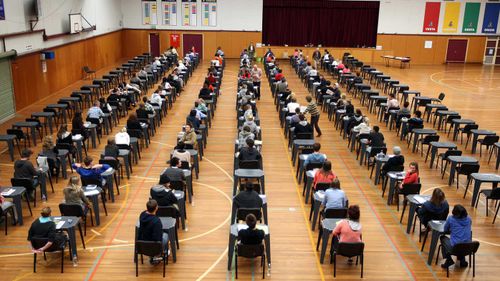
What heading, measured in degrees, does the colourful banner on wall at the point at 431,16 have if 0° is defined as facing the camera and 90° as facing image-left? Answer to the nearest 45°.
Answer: approximately 0°

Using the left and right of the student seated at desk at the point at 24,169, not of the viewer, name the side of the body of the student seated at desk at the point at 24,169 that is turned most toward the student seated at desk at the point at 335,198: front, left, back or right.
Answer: right

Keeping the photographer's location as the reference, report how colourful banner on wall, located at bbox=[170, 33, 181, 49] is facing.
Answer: facing the viewer

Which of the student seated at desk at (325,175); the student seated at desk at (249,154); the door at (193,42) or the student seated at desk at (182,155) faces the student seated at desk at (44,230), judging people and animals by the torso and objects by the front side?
the door

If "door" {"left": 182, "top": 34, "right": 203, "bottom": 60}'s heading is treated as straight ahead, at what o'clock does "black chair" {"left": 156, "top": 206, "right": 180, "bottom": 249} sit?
The black chair is roughly at 12 o'clock from the door.

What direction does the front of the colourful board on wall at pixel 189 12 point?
toward the camera

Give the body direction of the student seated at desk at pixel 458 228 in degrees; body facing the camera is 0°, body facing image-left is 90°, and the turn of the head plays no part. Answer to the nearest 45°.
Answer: approximately 135°

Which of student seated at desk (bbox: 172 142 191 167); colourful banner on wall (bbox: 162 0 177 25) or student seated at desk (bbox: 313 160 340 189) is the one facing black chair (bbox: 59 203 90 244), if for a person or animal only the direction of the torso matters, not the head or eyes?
the colourful banner on wall

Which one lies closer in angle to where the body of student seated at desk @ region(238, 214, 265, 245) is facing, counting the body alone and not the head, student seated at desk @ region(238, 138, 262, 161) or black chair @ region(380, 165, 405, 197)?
the student seated at desk

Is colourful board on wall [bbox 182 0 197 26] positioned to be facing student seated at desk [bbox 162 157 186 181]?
yes

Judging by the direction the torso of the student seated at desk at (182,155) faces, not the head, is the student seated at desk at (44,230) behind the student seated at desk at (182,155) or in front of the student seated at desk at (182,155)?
behind

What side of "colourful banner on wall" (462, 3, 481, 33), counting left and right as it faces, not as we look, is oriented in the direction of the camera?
front

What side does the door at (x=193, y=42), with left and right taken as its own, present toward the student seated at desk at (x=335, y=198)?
front

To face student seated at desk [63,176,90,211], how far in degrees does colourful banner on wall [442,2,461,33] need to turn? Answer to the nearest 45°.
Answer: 0° — it already faces them

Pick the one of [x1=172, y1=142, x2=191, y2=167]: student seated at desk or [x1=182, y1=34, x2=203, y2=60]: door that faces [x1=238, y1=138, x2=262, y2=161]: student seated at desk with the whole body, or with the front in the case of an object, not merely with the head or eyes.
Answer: the door

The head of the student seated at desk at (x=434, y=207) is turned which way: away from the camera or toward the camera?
away from the camera

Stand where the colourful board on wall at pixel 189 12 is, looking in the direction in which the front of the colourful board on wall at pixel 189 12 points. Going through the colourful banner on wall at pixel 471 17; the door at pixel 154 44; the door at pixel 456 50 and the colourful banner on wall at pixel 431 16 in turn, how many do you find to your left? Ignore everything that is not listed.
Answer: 3

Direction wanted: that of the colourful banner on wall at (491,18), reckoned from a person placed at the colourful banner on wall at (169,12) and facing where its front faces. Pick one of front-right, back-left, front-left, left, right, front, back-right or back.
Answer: left

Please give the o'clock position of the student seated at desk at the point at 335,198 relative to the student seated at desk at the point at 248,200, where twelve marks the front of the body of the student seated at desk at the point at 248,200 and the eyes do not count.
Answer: the student seated at desk at the point at 335,198 is roughly at 3 o'clock from the student seated at desk at the point at 248,200.

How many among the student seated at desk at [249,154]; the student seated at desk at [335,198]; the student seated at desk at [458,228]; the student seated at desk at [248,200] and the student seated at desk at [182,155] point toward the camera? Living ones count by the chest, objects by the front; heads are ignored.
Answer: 0
